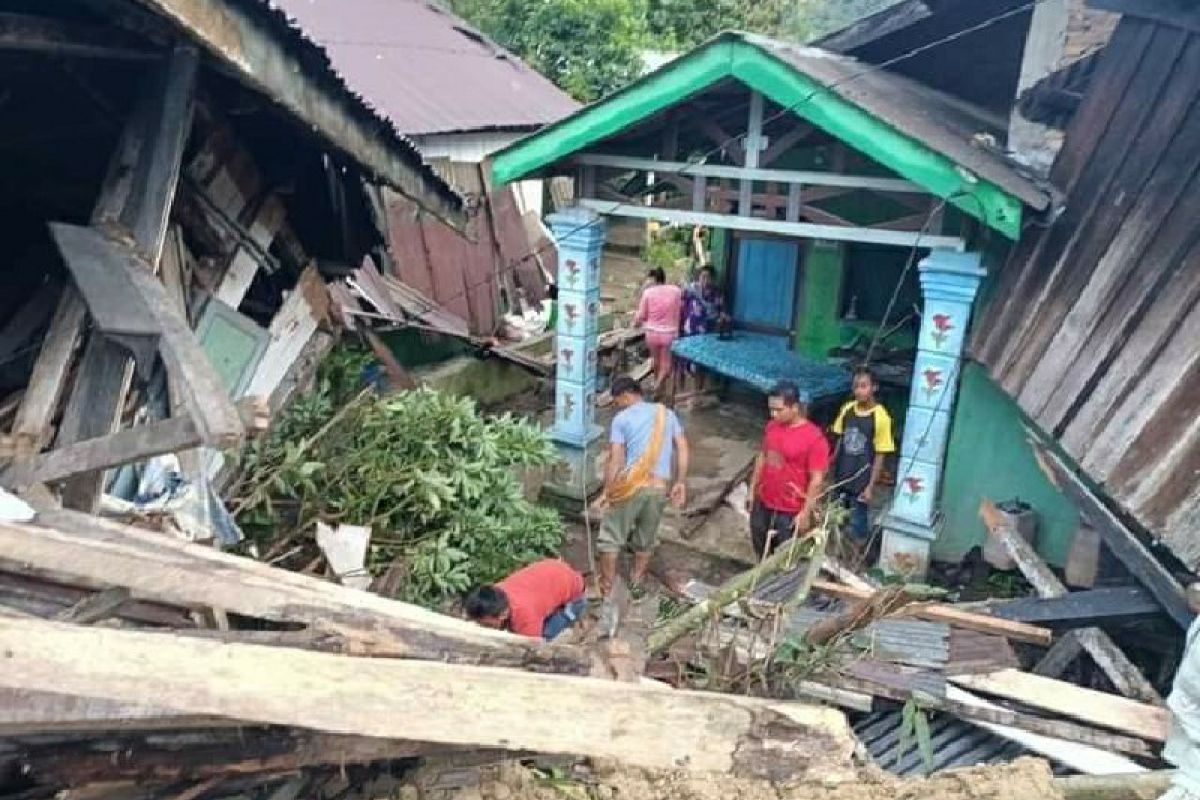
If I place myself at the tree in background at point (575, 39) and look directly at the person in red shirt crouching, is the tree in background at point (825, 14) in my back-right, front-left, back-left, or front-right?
back-left

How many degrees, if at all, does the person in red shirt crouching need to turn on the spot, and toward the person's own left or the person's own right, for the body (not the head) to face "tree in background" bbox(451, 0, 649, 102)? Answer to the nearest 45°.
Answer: approximately 90° to the person's own right

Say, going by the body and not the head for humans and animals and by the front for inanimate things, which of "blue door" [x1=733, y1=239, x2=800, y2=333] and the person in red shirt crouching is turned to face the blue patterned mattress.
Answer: the blue door

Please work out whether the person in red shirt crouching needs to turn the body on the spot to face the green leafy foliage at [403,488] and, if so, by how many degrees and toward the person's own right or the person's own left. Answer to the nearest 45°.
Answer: approximately 45° to the person's own right

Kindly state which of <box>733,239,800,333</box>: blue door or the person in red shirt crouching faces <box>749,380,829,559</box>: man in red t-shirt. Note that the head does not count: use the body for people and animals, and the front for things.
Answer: the blue door

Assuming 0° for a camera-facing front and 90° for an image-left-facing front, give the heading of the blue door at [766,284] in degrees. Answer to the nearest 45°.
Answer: approximately 0°

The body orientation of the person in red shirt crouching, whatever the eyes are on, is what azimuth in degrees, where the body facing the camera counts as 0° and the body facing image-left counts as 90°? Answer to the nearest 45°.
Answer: approximately 90°

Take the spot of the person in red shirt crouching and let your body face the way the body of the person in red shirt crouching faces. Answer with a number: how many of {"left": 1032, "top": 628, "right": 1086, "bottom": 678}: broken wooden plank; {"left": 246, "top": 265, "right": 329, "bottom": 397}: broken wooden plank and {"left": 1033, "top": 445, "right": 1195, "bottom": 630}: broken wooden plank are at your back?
2

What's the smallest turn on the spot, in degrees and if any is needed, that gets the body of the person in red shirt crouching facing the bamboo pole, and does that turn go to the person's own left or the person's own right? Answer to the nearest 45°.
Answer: approximately 135° to the person's own left

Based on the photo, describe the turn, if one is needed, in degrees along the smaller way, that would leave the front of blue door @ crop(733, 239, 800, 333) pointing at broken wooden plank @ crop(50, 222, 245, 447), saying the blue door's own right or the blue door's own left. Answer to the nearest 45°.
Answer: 0° — it already faces it
